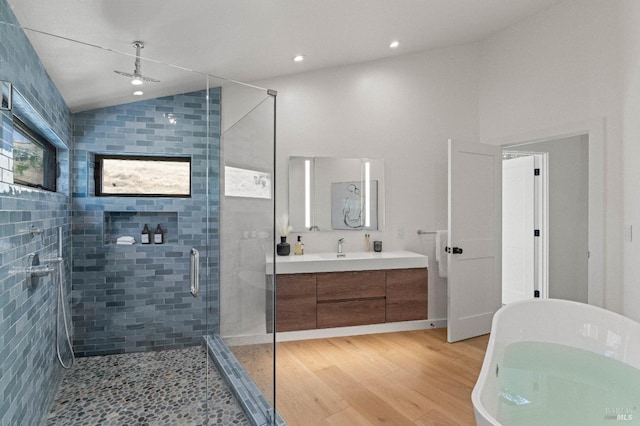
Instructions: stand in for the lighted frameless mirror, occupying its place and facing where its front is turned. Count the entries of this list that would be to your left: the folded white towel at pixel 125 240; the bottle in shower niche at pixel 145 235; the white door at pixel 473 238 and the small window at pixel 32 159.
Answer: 1

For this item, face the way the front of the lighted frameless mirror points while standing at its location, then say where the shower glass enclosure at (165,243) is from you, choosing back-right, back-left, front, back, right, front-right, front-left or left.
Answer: front-right

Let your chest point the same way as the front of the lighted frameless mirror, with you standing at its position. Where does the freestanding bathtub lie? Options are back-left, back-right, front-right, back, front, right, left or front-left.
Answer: front-left

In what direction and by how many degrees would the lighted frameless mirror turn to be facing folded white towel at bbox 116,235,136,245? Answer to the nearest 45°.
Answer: approximately 45° to its right

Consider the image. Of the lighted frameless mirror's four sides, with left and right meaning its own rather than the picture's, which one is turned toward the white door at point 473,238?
left

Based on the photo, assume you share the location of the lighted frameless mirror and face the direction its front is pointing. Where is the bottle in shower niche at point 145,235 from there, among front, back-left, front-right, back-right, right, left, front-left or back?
front-right

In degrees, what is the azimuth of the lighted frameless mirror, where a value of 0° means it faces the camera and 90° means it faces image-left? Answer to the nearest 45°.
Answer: approximately 0°

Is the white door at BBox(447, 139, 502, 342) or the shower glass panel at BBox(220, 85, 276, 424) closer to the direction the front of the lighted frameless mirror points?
the shower glass panel

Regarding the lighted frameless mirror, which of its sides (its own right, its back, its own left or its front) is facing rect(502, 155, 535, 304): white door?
left
